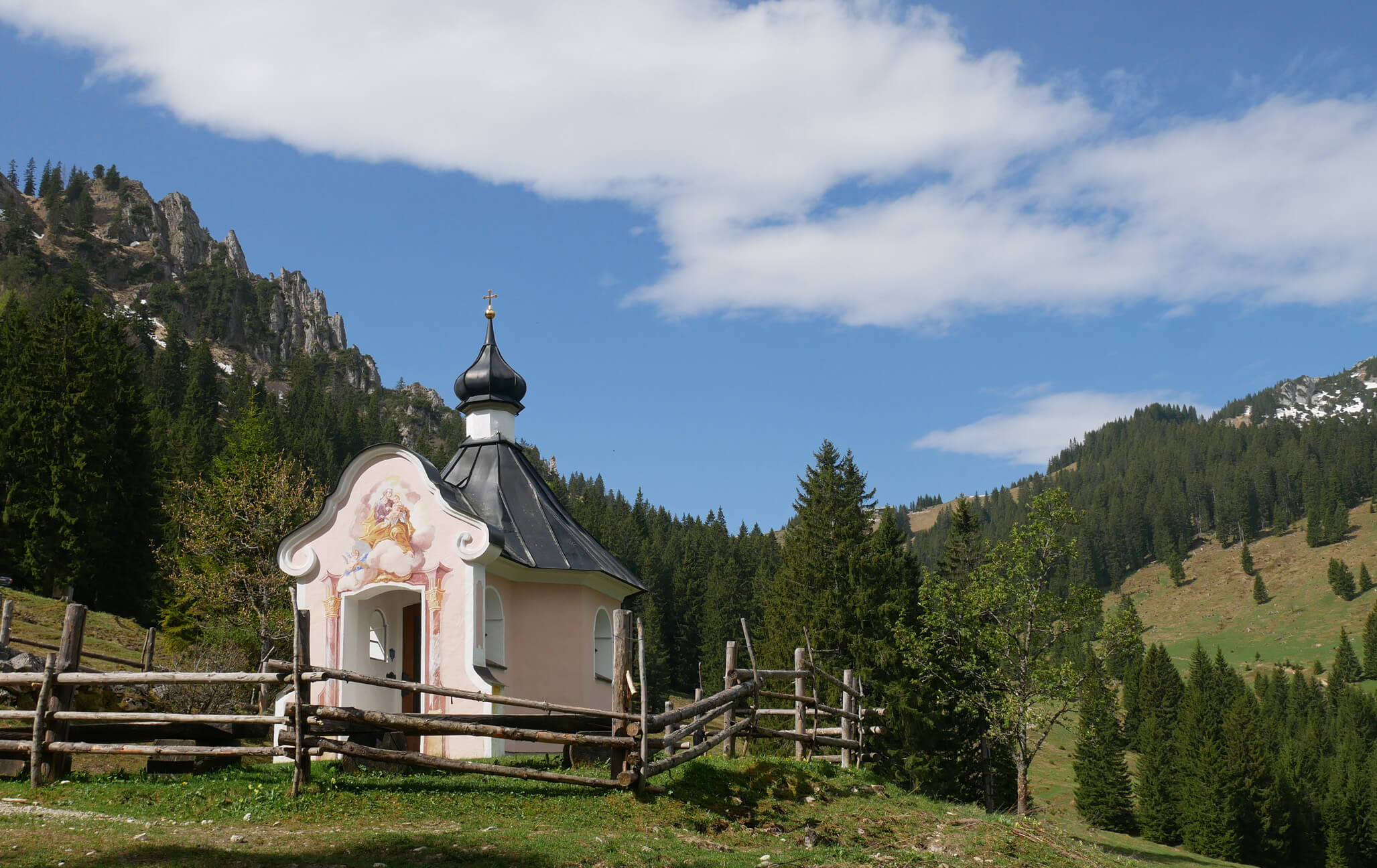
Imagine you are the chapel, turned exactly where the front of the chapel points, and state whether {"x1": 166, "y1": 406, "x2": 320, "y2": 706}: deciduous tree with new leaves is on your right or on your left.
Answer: on your right

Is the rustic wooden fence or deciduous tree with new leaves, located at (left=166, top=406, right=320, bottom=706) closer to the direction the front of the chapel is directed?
the rustic wooden fence

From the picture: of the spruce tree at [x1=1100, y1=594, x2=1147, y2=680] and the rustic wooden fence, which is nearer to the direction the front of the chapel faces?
the rustic wooden fence

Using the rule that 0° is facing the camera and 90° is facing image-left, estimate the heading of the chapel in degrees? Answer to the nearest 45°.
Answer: approximately 45°

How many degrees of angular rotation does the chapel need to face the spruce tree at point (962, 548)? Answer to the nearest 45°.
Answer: approximately 180°

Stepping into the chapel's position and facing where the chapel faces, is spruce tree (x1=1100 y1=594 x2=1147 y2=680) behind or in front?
behind
